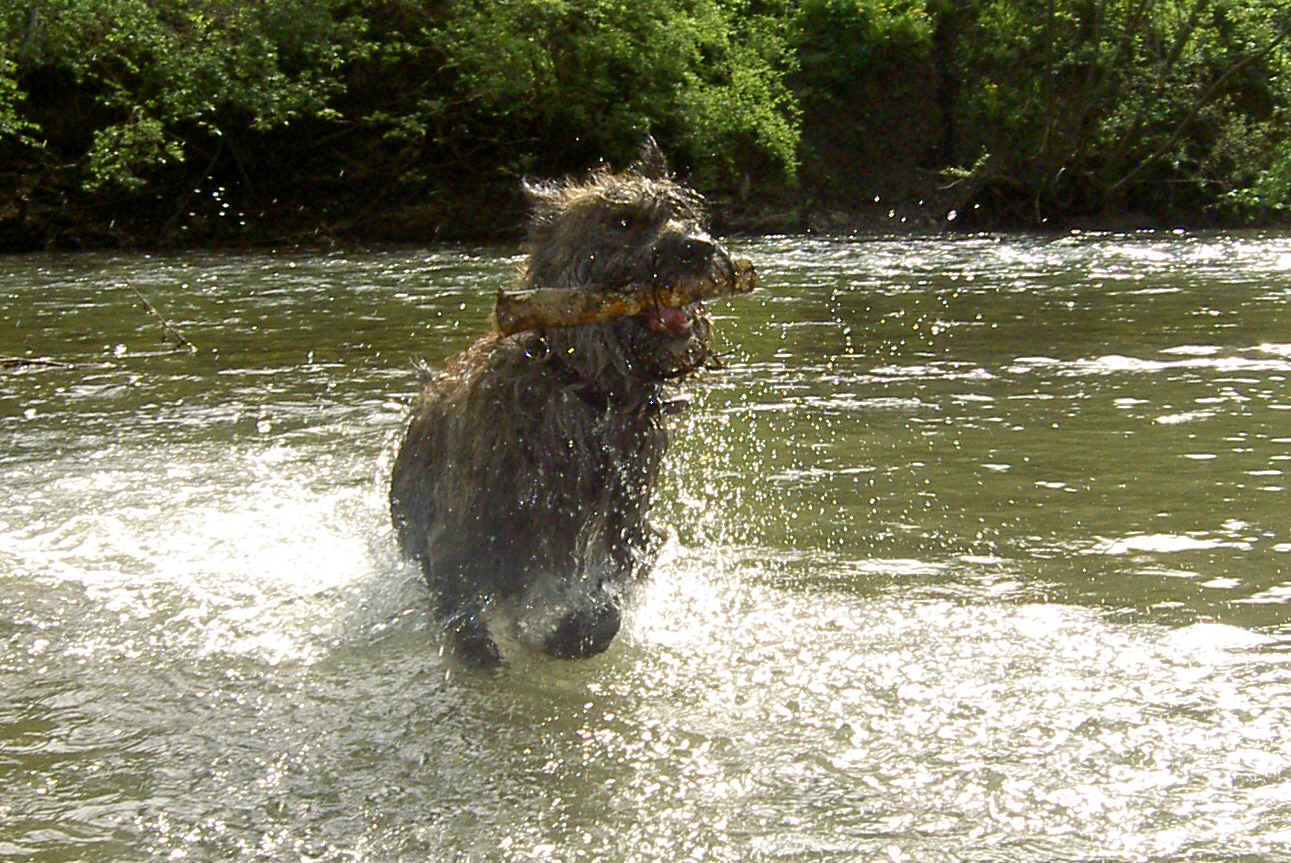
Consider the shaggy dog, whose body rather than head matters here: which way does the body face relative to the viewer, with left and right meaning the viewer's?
facing the viewer and to the right of the viewer
